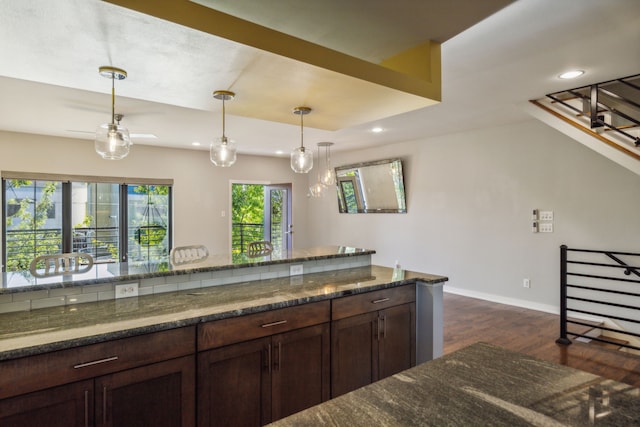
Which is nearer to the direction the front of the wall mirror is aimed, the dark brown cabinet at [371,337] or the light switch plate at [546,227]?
the dark brown cabinet

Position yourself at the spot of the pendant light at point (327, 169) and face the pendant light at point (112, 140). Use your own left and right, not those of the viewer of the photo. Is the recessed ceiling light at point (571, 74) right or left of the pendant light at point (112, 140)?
left

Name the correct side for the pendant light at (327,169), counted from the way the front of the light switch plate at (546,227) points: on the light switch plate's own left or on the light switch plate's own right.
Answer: on the light switch plate's own right

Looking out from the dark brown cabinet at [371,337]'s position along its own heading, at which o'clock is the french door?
The french door is roughly at 7 o'clock from the dark brown cabinet.

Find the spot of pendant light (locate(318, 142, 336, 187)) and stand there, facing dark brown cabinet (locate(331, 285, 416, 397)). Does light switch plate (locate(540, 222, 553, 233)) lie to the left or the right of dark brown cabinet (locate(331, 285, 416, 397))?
left

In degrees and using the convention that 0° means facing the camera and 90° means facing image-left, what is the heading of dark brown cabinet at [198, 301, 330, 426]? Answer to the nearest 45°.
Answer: approximately 315°

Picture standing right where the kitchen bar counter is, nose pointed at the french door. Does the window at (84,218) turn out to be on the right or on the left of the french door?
left

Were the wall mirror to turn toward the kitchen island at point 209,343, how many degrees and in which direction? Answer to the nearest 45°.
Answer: approximately 45° to its left

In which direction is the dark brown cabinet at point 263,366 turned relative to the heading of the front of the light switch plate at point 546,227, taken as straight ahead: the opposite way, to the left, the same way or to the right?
to the left

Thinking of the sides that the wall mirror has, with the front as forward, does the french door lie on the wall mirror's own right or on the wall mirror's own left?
on the wall mirror's own right
